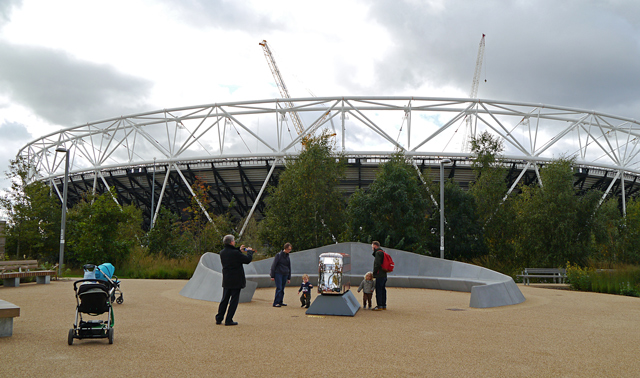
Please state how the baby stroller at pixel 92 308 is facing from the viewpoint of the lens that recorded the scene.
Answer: facing away from the viewer

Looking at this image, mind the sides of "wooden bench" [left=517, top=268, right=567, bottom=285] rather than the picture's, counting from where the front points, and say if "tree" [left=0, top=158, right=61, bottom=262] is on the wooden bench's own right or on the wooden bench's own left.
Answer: on the wooden bench's own right

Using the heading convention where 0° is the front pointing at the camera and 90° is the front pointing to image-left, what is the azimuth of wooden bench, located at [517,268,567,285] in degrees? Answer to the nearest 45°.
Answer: approximately 0°

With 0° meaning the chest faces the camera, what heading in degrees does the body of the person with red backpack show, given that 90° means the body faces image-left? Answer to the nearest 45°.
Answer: approximately 90°

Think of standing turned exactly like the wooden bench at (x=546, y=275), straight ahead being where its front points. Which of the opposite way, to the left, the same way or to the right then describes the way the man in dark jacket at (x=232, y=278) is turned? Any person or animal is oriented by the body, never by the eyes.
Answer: the opposite way

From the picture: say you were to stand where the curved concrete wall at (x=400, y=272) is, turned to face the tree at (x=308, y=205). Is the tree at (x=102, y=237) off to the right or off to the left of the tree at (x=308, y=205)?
left

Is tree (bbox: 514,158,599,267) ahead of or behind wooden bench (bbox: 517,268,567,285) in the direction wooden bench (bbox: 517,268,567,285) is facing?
behind

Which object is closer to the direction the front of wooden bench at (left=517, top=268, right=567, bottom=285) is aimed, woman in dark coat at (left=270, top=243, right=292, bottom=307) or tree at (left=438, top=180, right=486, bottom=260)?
the woman in dark coat

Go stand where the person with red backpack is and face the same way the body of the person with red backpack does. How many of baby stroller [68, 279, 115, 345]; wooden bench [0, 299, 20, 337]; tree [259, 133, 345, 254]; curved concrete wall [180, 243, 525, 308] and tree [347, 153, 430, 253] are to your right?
3
